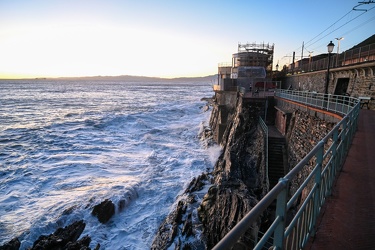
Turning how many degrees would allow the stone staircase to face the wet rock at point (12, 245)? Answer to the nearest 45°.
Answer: approximately 45° to its right

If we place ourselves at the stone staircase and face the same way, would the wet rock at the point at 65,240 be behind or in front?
in front

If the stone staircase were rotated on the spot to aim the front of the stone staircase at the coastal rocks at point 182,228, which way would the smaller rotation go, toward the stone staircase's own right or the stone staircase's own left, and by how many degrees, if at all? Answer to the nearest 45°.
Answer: approximately 45° to the stone staircase's own right

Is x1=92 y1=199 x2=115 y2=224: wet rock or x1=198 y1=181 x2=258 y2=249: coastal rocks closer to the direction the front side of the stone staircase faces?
the coastal rocks

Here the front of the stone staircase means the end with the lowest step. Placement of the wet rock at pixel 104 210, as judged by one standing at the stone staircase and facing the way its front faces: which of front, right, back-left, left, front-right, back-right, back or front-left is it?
front-right

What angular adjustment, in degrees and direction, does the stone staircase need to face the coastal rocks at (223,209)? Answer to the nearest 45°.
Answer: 0° — it already faces it

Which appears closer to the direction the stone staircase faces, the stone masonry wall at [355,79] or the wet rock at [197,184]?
the wet rock

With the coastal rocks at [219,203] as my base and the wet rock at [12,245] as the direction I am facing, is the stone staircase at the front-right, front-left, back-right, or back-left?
back-right

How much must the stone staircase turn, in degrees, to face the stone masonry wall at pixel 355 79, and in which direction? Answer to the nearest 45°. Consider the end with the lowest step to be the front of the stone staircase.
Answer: approximately 135° to its left
